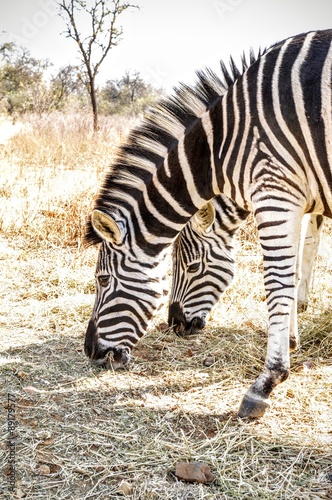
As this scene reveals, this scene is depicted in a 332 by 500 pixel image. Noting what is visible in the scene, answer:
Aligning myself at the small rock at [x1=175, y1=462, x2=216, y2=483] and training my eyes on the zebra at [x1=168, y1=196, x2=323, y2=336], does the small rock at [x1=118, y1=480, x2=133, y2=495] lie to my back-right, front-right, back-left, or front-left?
back-left

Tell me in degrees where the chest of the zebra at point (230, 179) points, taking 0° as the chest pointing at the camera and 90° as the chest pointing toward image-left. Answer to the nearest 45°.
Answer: approximately 90°

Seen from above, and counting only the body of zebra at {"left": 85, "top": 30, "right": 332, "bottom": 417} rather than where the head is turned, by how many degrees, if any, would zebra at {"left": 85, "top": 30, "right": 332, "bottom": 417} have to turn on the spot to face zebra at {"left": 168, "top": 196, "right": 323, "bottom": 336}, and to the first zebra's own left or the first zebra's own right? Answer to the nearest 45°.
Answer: approximately 90° to the first zebra's own right
